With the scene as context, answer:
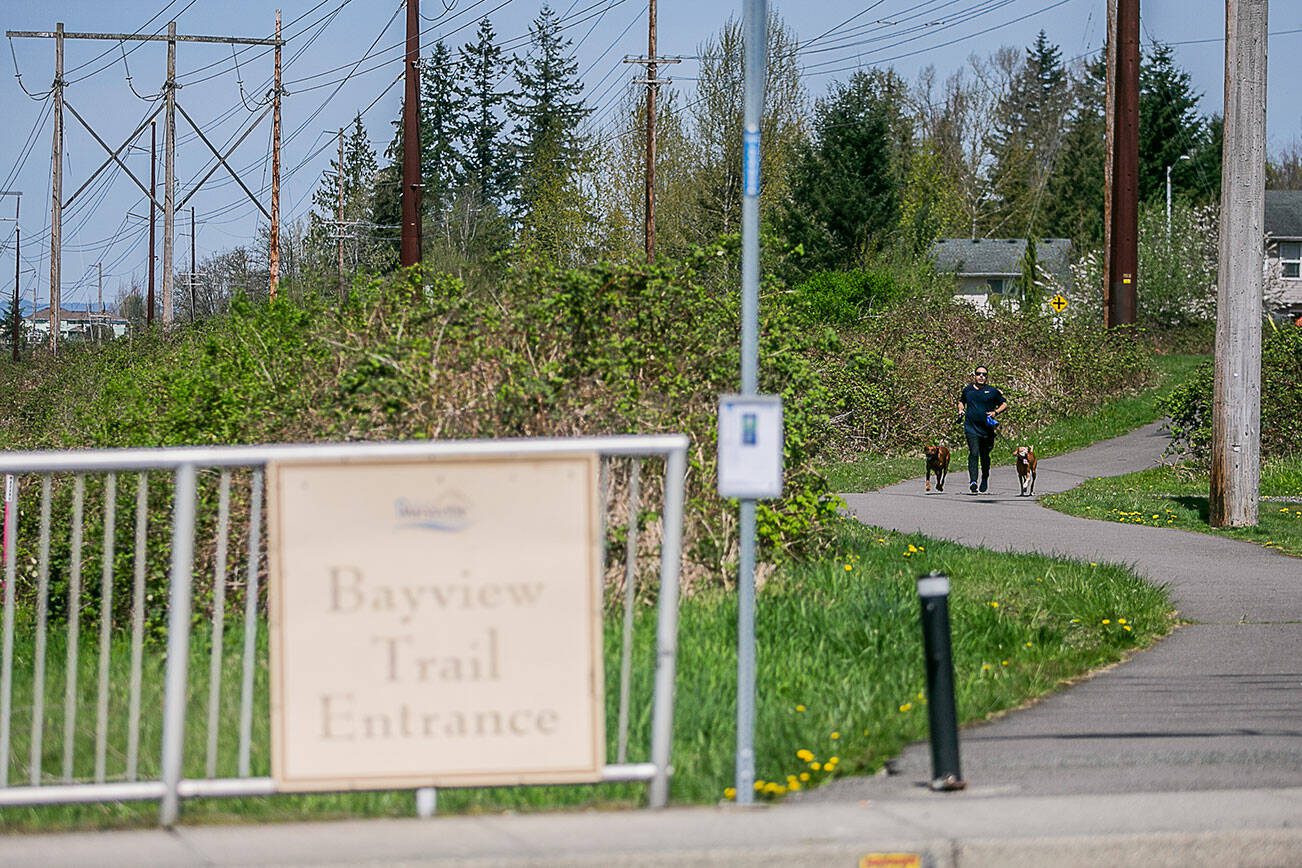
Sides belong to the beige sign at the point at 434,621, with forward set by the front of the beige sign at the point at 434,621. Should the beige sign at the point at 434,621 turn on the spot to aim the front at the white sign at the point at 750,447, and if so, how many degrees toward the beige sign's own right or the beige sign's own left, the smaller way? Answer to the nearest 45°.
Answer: approximately 90° to the beige sign's own left

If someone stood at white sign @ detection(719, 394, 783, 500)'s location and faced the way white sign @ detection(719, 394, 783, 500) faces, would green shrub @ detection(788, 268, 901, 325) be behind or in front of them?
behind

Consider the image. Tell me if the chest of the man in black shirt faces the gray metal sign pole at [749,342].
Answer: yes

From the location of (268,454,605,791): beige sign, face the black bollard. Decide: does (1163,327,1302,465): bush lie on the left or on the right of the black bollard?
left

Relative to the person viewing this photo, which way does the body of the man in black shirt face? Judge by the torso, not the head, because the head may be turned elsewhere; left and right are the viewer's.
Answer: facing the viewer

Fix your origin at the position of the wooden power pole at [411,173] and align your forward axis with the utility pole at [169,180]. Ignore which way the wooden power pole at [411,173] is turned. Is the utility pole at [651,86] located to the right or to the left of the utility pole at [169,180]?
right

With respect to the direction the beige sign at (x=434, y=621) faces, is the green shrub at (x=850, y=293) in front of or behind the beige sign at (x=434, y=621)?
behind

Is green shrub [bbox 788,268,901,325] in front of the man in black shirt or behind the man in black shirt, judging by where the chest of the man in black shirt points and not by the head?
behind

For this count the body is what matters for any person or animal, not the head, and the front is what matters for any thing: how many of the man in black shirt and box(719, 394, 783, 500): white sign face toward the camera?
2

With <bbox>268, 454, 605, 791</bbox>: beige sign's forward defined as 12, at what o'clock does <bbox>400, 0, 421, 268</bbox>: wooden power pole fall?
The wooden power pole is roughly at 6 o'clock from the beige sign.

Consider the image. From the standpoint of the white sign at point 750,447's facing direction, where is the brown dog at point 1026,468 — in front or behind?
behind

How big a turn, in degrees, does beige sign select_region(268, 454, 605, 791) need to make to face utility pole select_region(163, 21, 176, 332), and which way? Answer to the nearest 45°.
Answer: approximately 180°

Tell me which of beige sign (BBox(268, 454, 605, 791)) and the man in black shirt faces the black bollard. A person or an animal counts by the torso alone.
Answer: the man in black shirt
